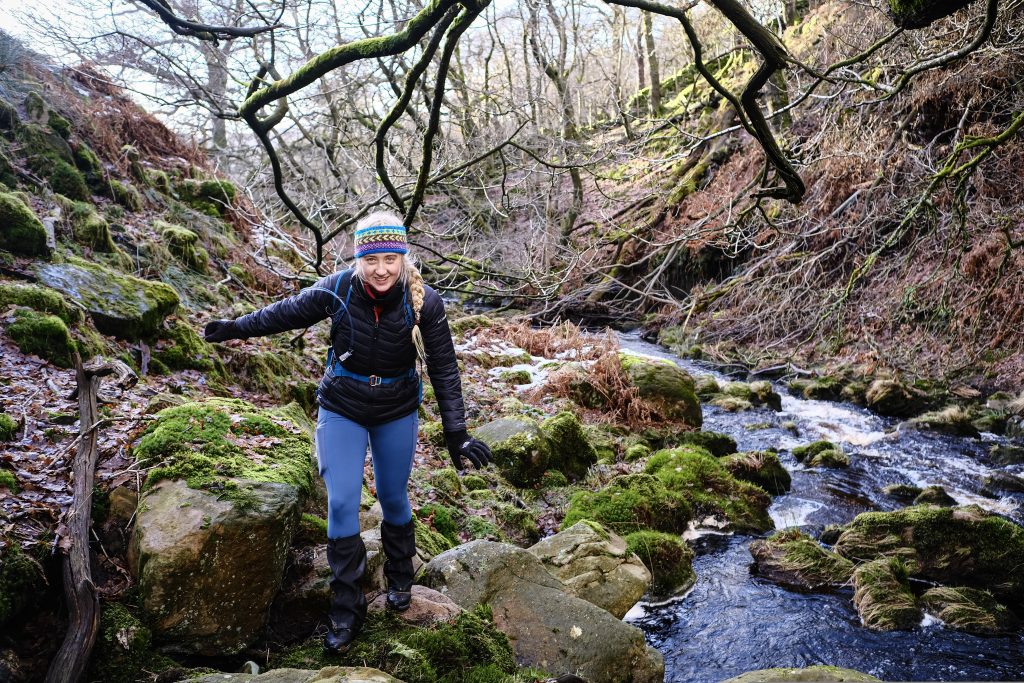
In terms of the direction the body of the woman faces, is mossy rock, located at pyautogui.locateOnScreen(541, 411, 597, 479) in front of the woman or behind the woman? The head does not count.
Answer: behind

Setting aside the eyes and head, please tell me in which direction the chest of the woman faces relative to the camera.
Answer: toward the camera

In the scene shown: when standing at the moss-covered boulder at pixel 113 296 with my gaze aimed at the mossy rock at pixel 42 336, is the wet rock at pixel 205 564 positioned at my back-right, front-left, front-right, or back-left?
front-left

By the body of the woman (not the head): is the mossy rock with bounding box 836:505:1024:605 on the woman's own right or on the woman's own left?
on the woman's own left

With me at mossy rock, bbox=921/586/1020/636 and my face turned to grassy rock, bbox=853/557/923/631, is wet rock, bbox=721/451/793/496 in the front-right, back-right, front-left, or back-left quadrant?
front-right

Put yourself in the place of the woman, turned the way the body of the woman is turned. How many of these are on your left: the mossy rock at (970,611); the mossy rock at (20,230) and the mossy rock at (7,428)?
1

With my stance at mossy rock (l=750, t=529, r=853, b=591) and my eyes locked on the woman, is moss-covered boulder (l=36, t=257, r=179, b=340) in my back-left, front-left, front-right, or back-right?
front-right

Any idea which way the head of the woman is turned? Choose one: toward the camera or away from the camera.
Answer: toward the camera

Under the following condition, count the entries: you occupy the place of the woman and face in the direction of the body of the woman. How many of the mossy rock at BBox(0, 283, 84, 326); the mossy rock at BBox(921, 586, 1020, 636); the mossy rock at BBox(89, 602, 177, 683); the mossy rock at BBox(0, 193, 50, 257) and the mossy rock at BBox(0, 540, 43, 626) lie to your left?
1

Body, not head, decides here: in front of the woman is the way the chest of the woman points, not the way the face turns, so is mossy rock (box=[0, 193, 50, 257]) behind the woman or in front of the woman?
behind

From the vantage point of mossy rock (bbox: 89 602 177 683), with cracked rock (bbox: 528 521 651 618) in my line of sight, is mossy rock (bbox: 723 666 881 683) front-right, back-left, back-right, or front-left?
front-right
